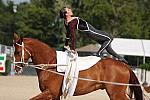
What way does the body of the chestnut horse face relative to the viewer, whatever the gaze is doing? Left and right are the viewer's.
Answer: facing to the left of the viewer

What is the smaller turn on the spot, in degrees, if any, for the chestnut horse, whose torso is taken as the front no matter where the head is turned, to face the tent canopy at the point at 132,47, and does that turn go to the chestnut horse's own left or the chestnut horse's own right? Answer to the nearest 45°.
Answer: approximately 90° to the chestnut horse's own right
